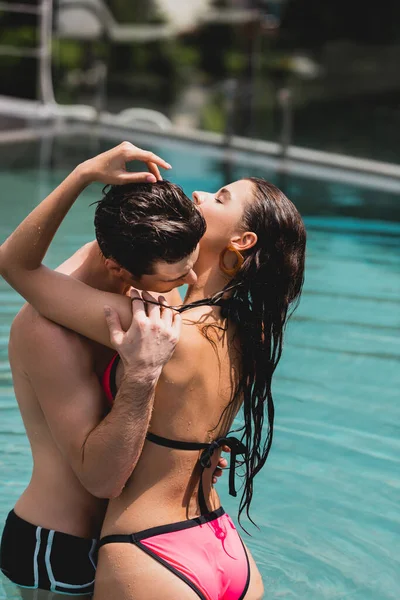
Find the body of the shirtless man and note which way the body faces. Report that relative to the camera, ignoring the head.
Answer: to the viewer's right

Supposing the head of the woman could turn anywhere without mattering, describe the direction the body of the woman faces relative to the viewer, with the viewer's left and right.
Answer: facing away from the viewer and to the left of the viewer

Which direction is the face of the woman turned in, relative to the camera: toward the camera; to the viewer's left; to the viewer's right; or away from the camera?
to the viewer's left
